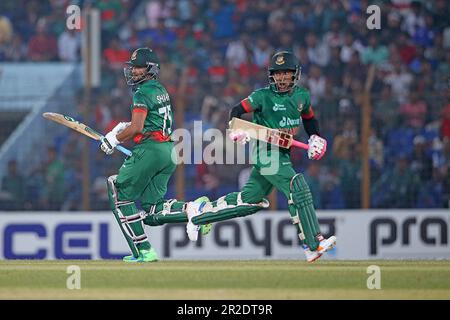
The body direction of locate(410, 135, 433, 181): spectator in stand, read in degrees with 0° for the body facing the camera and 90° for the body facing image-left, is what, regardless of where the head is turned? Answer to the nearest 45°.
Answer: approximately 0°

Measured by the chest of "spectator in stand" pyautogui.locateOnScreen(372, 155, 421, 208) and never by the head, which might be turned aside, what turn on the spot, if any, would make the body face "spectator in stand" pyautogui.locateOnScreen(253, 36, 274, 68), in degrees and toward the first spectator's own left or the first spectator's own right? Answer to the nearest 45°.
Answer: approximately 135° to the first spectator's own right

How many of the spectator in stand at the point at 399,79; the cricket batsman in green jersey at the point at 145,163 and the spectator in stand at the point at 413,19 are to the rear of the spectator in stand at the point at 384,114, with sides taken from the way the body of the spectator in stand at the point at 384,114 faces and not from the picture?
2

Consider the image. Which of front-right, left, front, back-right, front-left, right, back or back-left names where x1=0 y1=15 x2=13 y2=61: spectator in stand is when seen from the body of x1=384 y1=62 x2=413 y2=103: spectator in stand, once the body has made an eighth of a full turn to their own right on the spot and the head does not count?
front-right

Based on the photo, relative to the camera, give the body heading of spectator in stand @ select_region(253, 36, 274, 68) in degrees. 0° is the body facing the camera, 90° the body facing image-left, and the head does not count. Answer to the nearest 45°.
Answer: approximately 0°

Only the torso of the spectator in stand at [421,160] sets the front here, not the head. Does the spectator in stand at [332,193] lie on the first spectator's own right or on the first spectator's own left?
on the first spectator's own right

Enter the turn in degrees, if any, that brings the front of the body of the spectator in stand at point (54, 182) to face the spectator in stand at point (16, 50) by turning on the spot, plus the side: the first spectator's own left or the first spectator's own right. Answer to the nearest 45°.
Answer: approximately 180°
